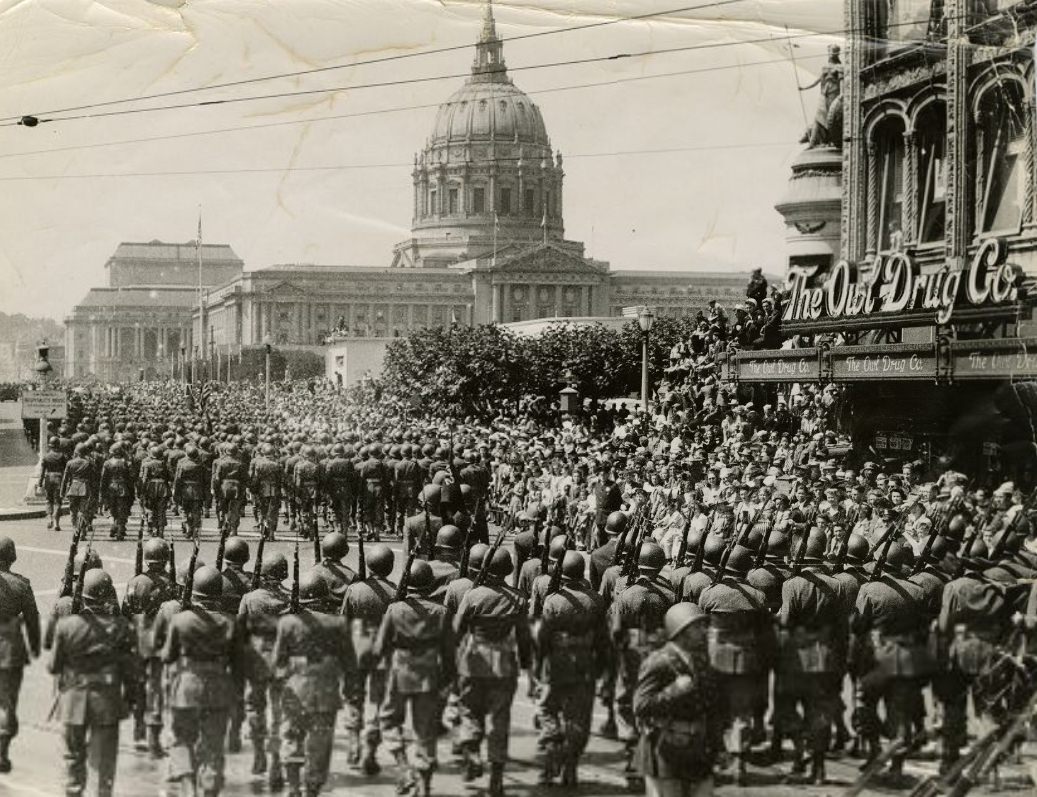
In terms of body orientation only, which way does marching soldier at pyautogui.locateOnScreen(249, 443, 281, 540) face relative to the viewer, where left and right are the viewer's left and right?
facing away from the viewer

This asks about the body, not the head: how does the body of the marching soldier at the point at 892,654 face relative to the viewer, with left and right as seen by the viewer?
facing away from the viewer

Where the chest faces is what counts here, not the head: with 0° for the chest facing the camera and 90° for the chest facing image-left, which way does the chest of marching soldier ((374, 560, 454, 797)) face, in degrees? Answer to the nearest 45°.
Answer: approximately 180°

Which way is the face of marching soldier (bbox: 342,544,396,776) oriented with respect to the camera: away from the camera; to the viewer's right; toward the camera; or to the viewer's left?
away from the camera

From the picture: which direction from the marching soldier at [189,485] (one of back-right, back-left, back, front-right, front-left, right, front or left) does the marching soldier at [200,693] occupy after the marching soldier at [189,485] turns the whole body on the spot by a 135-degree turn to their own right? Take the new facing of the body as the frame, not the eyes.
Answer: front-right

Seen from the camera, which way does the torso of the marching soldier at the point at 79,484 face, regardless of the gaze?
away from the camera

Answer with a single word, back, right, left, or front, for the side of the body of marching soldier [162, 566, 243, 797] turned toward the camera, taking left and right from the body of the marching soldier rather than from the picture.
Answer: back

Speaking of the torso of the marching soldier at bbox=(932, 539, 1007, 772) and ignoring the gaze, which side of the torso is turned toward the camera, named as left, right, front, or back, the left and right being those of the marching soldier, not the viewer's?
back

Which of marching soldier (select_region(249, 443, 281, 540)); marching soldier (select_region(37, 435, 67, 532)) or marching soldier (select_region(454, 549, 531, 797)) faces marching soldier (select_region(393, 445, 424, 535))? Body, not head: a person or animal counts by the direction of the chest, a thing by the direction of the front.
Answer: marching soldier (select_region(454, 549, 531, 797))

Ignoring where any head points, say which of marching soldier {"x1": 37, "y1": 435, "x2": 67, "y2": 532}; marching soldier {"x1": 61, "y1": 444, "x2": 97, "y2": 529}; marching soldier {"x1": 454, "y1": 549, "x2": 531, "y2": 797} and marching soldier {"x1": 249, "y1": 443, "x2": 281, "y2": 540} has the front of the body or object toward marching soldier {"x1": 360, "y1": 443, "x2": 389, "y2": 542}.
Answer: marching soldier {"x1": 454, "y1": 549, "x2": 531, "y2": 797}

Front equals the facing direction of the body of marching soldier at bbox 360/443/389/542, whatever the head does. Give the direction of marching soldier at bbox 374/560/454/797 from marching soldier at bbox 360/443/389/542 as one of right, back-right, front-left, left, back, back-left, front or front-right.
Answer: back

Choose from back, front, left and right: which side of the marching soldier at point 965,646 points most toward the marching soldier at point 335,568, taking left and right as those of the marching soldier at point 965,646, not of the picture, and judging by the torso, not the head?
left
